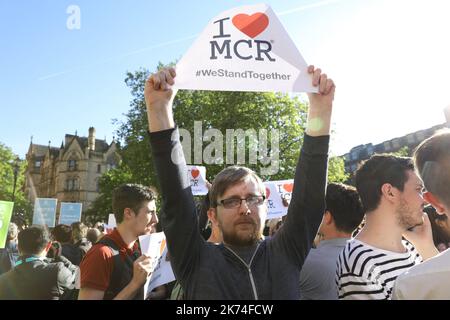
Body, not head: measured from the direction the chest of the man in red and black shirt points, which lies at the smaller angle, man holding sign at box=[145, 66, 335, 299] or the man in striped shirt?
the man in striped shirt

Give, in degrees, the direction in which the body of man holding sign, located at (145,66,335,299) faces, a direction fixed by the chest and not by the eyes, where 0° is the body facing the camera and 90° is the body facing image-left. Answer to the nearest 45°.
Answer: approximately 0°

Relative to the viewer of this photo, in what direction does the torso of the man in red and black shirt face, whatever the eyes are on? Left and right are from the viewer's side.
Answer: facing to the right of the viewer
